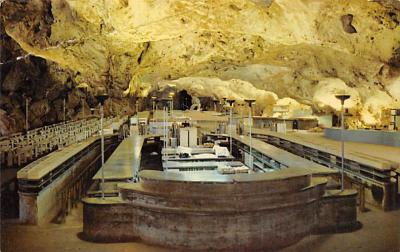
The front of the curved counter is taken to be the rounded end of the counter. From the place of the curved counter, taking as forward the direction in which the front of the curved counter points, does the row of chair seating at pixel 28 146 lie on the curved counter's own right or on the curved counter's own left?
on the curved counter's own right

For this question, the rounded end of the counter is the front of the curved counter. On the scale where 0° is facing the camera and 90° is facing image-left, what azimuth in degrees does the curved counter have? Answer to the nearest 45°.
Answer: approximately 0°
